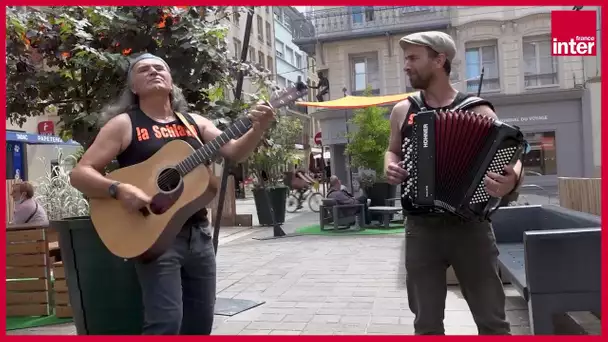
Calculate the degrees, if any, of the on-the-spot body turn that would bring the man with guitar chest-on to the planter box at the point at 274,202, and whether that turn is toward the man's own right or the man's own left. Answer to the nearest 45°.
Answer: approximately 180°

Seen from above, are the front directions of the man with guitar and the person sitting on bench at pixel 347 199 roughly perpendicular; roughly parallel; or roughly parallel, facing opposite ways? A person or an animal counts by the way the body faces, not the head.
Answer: roughly perpendicular

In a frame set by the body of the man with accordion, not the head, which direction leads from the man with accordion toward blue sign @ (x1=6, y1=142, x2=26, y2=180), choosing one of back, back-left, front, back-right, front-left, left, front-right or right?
back-right

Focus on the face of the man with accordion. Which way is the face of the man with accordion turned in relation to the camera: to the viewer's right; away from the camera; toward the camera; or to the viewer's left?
to the viewer's left

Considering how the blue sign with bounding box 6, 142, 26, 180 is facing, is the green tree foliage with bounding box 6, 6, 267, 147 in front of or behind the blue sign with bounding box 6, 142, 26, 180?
in front

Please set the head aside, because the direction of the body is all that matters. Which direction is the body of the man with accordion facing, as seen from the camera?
toward the camera

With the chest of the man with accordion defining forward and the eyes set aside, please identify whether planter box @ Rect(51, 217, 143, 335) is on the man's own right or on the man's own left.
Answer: on the man's own right

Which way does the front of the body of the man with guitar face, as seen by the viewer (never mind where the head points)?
toward the camera

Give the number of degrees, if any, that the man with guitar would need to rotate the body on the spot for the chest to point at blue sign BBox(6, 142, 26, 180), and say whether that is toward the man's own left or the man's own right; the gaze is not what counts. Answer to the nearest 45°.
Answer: approximately 180°

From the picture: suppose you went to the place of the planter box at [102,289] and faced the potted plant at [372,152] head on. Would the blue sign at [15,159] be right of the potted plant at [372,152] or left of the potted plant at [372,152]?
left

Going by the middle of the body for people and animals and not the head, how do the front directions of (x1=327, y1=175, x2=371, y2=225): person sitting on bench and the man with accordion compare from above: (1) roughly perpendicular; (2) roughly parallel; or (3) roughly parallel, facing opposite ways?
roughly perpendicular
